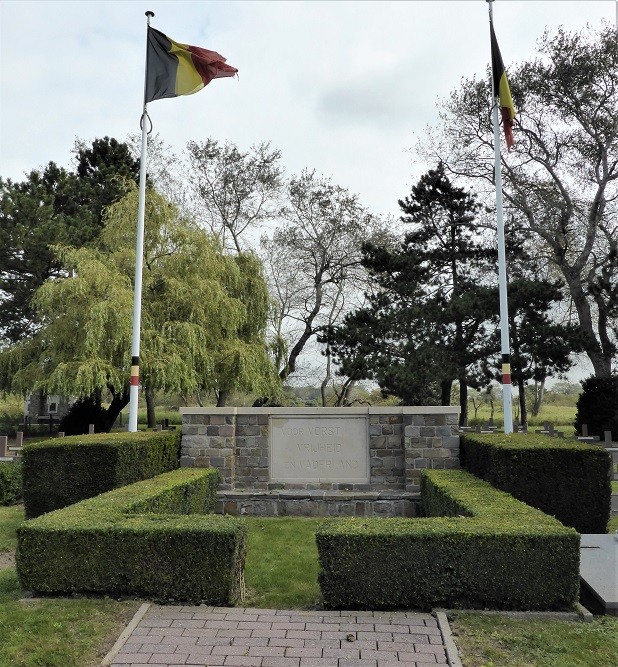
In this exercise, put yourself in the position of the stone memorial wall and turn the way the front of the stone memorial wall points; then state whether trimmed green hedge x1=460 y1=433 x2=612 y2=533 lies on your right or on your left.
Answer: on your left

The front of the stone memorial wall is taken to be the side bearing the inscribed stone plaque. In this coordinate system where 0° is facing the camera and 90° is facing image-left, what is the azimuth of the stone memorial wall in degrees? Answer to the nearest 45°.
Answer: approximately 0°

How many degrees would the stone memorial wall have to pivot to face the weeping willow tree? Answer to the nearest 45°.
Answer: approximately 135° to its right

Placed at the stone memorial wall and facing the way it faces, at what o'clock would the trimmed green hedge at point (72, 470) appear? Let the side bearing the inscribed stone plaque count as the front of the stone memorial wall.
The trimmed green hedge is roughly at 2 o'clock from the stone memorial wall.

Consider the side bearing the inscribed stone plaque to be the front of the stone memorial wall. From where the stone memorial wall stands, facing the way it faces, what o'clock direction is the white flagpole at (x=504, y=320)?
The white flagpole is roughly at 8 o'clock from the stone memorial wall.

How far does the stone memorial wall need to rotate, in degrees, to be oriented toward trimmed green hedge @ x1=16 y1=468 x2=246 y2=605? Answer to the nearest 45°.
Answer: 0° — it already faces it

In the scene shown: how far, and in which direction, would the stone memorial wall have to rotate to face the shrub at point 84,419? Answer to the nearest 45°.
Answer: approximately 135° to its right

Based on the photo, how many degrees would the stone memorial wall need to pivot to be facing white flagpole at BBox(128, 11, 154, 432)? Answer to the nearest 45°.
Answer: approximately 135° to its right

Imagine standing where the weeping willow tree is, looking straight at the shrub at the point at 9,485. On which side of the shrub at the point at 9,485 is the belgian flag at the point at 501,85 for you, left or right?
left

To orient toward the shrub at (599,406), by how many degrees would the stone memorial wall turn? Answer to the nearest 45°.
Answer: approximately 135° to its left

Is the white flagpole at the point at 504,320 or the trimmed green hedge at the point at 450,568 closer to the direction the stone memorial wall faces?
the trimmed green hedge
